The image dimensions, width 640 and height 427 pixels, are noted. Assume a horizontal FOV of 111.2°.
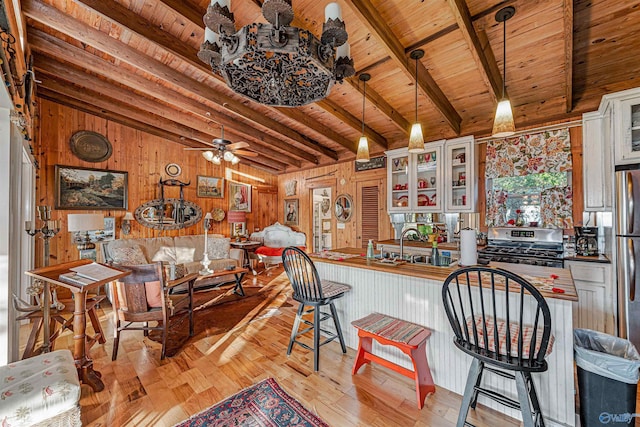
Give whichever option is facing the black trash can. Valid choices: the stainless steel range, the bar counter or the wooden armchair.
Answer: the stainless steel range

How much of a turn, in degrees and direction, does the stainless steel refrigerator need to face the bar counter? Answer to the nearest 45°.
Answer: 0° — it already faces it

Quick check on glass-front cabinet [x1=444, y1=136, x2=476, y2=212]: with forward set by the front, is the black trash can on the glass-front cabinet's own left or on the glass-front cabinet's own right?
on the glass-front cabinet's own left

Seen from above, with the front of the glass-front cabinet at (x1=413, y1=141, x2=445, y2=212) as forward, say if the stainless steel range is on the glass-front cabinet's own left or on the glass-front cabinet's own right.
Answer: on the glass-front cabinet's own left

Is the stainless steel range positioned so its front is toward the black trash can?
yes

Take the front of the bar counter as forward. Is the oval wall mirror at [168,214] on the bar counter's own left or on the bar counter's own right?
on the bar counter's own right
